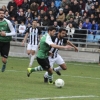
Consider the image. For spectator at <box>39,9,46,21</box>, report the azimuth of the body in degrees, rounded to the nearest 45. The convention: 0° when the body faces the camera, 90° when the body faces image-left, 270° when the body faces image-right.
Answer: approximately 0°

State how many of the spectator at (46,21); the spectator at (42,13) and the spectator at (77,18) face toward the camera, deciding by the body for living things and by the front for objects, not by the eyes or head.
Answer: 3

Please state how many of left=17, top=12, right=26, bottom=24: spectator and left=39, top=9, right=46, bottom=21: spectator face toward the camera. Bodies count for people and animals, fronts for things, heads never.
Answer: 2

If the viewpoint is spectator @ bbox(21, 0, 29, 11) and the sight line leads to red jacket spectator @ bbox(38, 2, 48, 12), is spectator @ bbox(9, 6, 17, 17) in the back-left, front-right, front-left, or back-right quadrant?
back-right

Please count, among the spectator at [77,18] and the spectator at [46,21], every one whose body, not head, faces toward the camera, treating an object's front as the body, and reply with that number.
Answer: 2
